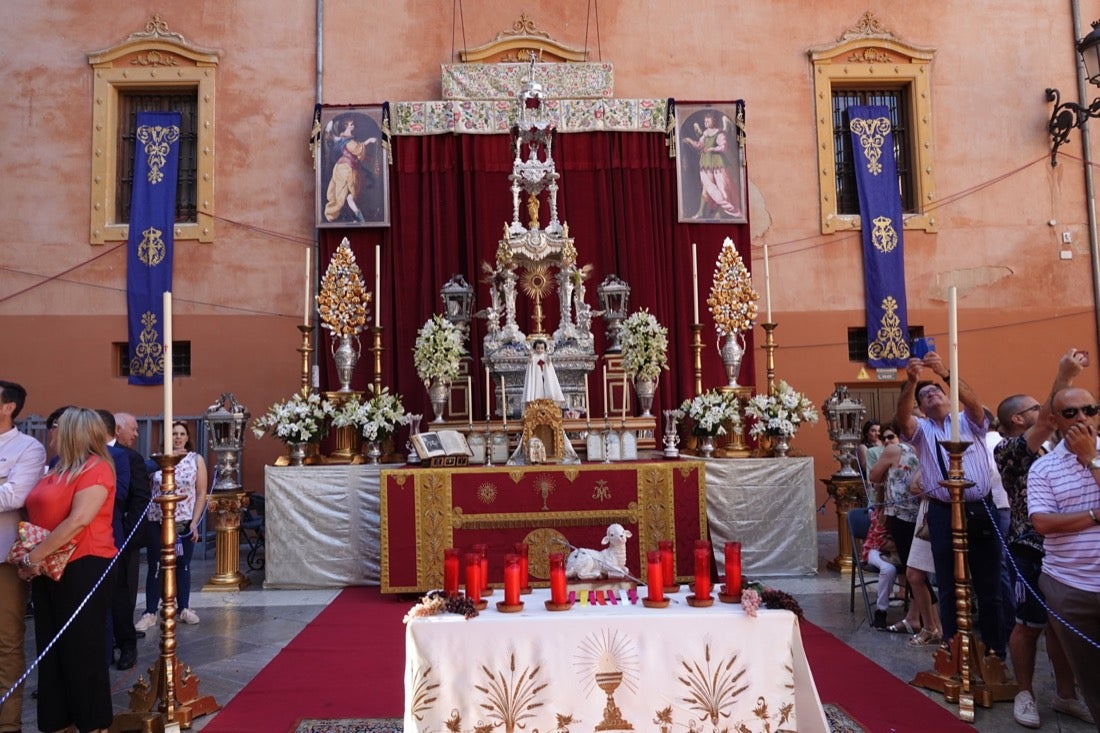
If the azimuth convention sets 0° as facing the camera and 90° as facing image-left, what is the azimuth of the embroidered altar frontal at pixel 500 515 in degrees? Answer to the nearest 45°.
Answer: approximately 0°

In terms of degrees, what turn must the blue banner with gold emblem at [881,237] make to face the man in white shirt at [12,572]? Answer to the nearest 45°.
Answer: approximately 45° to its right

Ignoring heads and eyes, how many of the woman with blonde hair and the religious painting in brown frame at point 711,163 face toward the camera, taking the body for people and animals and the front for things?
1

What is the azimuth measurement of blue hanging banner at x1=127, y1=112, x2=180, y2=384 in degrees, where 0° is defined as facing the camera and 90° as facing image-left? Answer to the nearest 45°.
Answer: approximately 0°

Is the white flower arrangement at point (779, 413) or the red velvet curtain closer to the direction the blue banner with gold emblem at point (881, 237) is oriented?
the white flower arrangement

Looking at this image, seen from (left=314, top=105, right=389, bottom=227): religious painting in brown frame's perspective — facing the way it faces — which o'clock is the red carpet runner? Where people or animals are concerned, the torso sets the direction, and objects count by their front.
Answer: The red carpet runner is roughly at 12 o'clock from the religious painting in brown frame.
